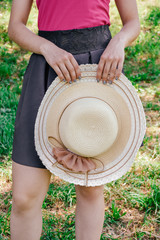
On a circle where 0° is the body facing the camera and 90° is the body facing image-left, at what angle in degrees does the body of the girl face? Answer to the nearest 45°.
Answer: approximately 0°
